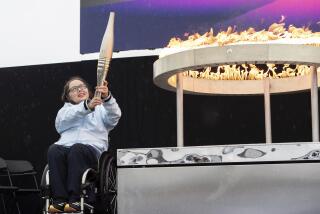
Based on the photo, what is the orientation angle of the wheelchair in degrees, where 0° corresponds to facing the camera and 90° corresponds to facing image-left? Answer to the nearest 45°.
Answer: approximately 45°

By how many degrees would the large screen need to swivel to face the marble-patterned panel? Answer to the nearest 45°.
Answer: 0° — it already faces it

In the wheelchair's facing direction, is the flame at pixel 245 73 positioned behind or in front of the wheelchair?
behind

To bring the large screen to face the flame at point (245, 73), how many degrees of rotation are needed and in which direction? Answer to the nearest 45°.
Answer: approximately 45° to its left

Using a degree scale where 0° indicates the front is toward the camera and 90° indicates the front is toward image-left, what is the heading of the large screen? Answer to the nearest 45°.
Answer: approximately 0°
